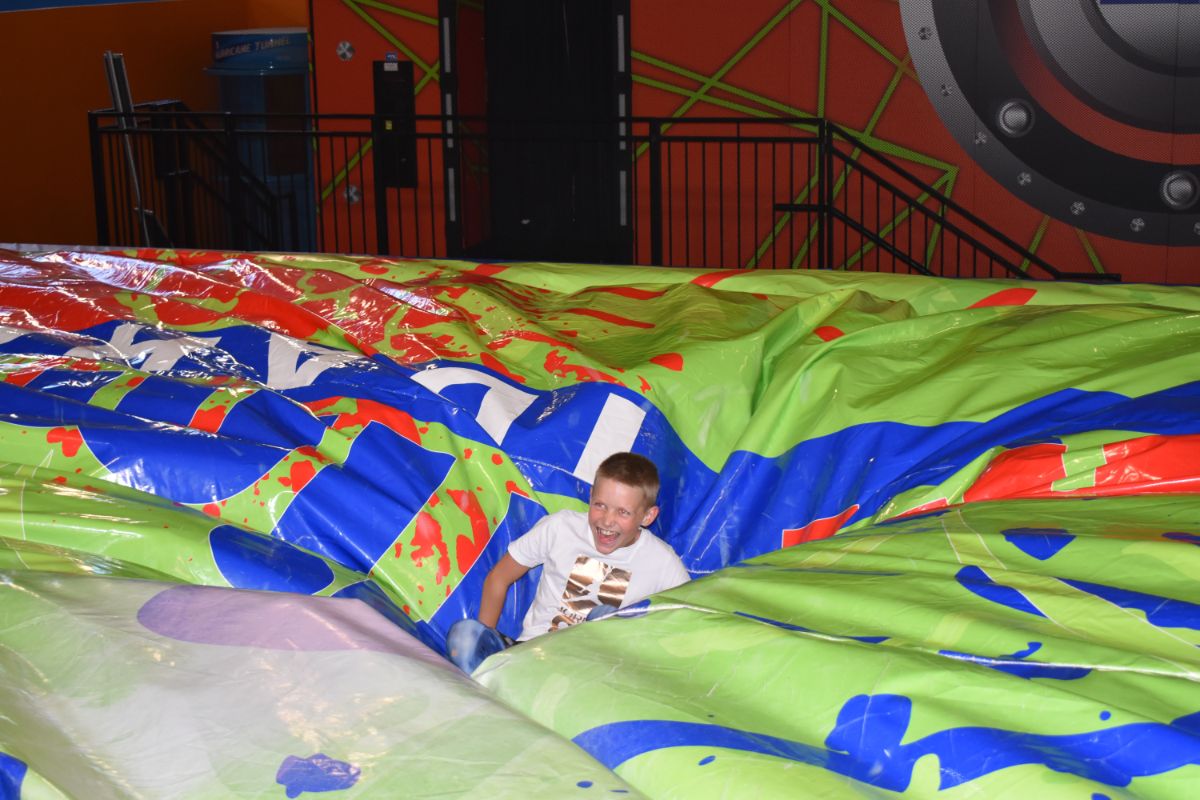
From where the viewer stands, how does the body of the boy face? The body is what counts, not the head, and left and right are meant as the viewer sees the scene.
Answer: facing the viewer

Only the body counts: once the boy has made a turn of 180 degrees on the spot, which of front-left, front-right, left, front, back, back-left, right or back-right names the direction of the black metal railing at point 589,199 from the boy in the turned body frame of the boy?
front
